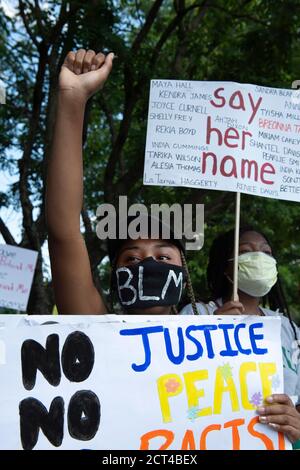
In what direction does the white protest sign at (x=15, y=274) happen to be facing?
toward the camera

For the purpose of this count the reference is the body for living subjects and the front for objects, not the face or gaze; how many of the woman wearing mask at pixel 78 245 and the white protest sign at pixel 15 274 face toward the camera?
2

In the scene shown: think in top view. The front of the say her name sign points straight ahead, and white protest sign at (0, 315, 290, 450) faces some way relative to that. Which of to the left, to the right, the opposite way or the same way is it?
the same way

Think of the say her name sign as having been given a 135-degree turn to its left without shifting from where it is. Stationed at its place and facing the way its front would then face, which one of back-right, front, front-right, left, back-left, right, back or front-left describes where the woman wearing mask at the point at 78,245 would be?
back

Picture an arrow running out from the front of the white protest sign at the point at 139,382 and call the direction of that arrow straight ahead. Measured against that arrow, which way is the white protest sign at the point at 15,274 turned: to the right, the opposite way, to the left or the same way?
the same way

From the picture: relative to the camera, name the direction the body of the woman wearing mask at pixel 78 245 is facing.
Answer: toward the camera

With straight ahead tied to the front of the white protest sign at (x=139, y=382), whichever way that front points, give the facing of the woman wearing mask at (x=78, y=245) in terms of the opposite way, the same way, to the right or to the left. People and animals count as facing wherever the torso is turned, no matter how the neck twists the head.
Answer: the same way

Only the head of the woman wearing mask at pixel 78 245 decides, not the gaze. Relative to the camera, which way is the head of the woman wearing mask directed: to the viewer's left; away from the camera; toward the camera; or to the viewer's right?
toward the camera

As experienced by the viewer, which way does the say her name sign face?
facing the viewer

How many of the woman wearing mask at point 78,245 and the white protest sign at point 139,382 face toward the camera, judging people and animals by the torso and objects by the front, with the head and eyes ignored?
2

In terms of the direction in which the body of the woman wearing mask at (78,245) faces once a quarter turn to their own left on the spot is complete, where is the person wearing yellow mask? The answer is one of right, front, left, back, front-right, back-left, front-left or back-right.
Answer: front-left
